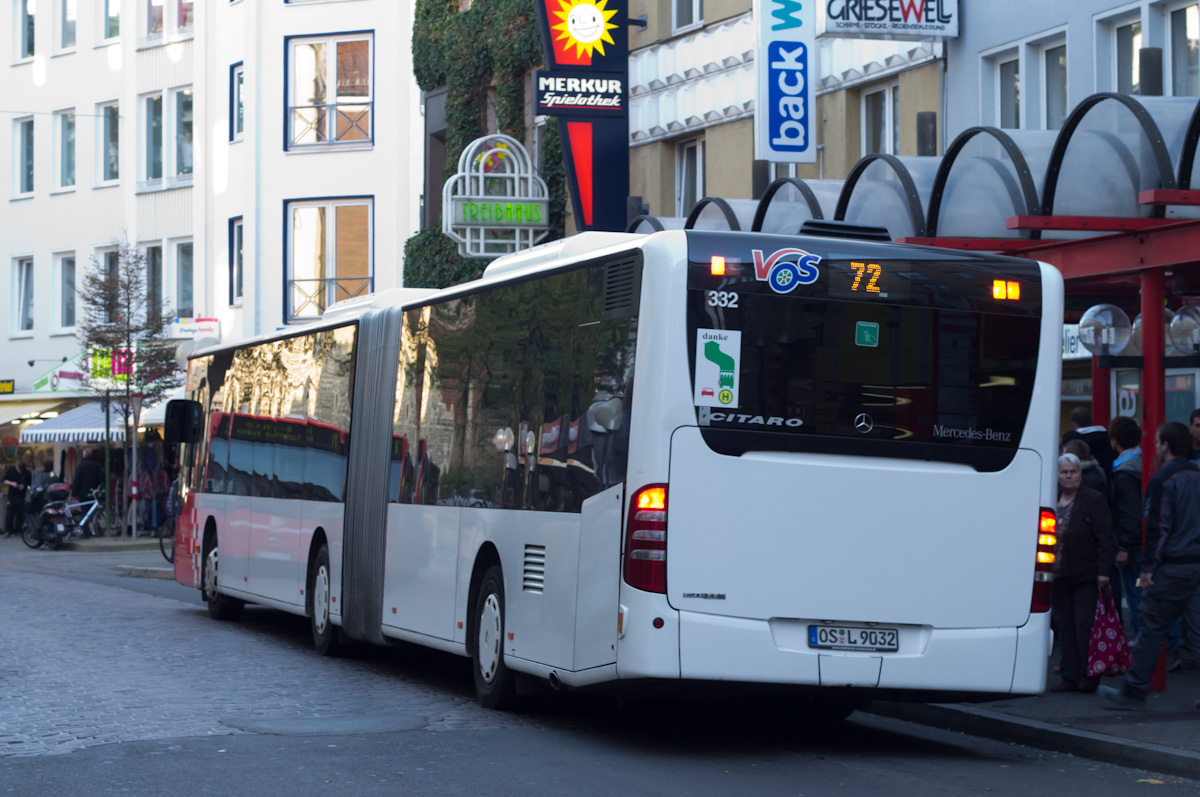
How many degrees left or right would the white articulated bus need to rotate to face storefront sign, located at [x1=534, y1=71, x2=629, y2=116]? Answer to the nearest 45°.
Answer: approximately 45° to its right

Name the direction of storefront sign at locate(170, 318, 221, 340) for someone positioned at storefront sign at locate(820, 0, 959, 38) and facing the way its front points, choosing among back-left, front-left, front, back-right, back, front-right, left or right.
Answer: back-right

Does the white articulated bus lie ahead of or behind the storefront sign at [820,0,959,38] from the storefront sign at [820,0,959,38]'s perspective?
ahead

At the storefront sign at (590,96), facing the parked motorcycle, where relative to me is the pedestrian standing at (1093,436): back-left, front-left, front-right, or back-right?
back-left

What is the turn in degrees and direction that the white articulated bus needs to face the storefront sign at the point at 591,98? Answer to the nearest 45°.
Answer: approximately 45° to its right

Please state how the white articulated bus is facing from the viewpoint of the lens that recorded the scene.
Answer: facing away from the viewer and to the left of the viewer

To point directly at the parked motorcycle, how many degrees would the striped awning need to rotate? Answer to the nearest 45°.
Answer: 0° — it already faces it

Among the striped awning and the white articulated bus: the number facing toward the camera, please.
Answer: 1

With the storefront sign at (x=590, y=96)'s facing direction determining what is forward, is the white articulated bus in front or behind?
in front
